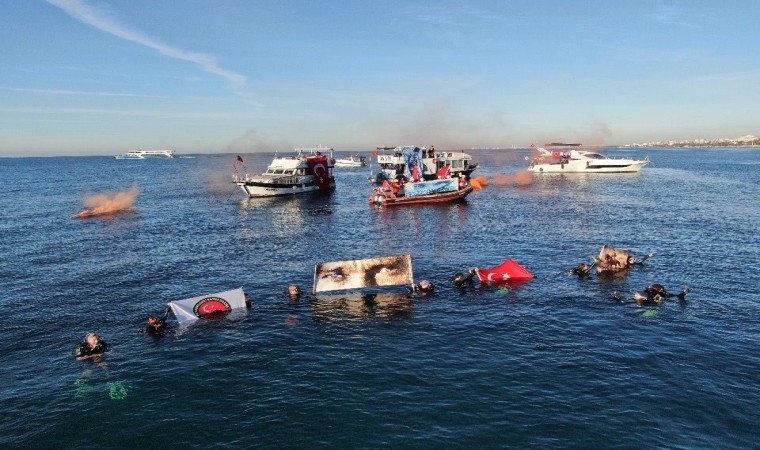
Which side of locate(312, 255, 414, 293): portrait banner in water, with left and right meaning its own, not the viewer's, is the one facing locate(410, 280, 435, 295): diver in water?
left

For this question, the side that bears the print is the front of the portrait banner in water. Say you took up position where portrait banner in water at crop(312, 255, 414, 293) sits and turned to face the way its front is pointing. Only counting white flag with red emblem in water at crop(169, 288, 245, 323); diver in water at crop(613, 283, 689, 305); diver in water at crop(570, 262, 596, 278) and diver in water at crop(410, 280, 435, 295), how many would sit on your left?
3

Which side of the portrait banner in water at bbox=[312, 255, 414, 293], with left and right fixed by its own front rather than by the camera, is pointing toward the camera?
front

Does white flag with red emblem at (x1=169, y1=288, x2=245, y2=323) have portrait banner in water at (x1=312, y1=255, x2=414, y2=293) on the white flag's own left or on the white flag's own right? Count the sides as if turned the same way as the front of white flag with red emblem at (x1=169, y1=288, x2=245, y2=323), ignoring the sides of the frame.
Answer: on the white flag's own left

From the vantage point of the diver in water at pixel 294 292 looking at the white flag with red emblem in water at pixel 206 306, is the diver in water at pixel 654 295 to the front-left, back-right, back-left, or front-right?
back-left
